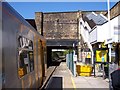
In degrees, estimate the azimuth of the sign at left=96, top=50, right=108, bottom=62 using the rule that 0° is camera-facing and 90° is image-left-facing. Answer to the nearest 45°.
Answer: approximately 0°
